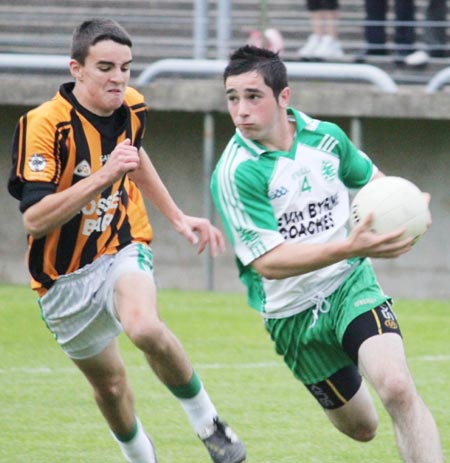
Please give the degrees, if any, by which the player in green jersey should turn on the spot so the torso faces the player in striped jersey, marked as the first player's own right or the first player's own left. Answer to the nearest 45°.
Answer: approximately 135° to the first player's own right

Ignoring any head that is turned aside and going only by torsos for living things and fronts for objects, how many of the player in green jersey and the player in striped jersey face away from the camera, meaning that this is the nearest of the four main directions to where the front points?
0

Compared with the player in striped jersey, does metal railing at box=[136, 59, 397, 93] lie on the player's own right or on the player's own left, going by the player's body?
on the player's own left

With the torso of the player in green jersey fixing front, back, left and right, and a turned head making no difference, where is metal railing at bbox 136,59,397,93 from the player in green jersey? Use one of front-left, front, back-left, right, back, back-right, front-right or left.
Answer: back-left

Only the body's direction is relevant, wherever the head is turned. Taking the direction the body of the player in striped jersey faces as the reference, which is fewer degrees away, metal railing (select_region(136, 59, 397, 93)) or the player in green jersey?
the player in green jersey

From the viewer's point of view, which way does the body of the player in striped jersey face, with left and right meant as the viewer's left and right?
facing the viewer and to the right of the viewer

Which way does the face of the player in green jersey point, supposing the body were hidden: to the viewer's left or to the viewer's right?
to the viewer's left
